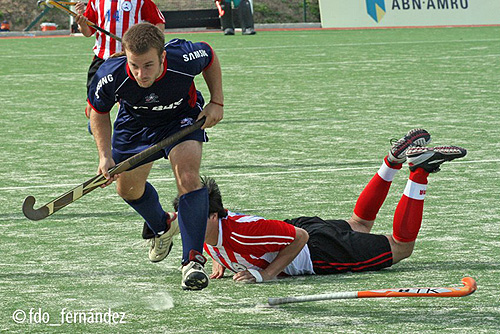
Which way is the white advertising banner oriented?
toward the camera

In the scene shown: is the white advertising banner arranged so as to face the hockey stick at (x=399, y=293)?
yes

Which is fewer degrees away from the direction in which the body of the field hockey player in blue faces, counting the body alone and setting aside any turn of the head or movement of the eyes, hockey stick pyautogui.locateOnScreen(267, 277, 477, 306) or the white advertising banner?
the hockey stick

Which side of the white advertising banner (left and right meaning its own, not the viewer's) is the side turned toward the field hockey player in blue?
front

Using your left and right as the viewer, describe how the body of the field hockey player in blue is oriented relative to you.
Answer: facing the viewer

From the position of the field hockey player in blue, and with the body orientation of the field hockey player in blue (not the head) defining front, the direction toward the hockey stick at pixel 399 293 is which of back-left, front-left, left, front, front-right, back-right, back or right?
front-left

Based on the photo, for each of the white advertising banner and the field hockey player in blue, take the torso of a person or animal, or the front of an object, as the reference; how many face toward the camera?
2

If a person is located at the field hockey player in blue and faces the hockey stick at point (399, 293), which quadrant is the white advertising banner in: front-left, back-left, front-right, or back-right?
back-left

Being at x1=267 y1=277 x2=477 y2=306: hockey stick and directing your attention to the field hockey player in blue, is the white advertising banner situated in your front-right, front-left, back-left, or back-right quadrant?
front-right

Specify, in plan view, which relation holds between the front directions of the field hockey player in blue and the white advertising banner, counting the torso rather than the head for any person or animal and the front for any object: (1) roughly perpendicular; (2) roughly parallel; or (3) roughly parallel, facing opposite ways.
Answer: roughly parallel
